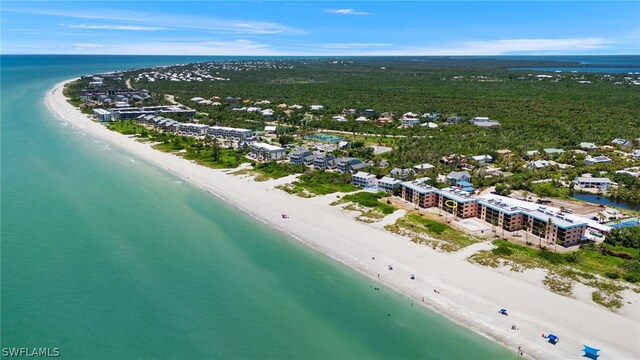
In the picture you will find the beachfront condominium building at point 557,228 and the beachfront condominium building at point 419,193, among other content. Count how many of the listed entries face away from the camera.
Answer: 0

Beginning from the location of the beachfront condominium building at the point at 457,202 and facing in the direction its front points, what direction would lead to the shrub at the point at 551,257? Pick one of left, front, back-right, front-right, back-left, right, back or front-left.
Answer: left

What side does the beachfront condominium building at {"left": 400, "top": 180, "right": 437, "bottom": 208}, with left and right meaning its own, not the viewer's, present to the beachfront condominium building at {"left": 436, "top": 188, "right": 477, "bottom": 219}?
left

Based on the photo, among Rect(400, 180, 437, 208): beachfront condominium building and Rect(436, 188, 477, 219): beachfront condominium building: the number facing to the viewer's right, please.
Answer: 0

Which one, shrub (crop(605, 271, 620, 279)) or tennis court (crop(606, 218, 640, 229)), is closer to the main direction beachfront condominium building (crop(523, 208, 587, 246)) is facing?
the shrub

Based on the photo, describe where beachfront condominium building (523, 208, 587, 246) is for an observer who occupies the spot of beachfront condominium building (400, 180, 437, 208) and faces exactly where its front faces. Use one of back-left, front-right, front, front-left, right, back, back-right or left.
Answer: left

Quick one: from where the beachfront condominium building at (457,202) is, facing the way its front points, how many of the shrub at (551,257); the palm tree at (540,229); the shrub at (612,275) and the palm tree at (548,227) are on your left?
4

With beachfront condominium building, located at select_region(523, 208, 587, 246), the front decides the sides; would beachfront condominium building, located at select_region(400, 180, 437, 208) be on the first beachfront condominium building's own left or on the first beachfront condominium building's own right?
on the first beachfront condominium building's own right

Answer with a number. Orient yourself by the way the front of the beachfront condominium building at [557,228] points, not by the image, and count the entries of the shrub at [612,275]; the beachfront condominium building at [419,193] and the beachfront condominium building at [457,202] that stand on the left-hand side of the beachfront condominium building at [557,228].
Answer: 1

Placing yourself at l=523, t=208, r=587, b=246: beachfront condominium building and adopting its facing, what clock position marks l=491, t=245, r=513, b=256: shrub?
The shrub is roughly at 12 o'clock from the beachfront condominium building.

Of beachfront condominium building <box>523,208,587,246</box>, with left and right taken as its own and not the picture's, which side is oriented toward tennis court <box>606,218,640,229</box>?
back

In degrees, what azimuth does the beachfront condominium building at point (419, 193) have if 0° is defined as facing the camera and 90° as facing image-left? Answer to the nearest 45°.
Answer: approximately 45°
